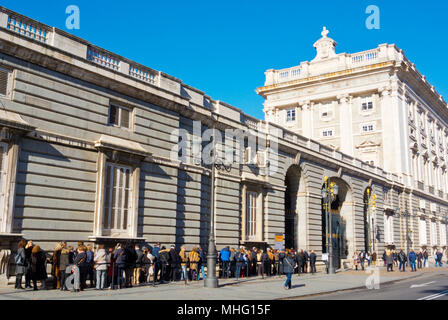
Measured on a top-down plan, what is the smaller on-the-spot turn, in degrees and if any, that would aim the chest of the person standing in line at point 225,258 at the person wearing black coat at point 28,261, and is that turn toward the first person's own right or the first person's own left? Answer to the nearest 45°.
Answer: approximately 135° to the first person's own left

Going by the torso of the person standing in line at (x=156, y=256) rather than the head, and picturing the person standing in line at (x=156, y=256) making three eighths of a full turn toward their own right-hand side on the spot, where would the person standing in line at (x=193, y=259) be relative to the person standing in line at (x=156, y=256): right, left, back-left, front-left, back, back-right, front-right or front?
back

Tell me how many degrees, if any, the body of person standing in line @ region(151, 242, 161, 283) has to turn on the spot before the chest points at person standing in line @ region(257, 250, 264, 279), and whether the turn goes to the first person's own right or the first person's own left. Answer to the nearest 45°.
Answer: approximately 45° to the first person's own left

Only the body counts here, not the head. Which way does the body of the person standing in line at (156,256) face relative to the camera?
to the viewer's right

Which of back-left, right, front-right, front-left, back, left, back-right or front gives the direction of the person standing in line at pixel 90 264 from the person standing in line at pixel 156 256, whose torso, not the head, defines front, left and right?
back-right

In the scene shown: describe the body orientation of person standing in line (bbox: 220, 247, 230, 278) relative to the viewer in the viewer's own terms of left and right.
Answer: facing away from the viewer

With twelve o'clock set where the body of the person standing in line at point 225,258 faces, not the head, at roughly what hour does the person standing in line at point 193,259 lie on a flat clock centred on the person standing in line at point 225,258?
the person standing in line at point 193,259 is roughly at 7 o'clock from the person standing in line at point 225,258.

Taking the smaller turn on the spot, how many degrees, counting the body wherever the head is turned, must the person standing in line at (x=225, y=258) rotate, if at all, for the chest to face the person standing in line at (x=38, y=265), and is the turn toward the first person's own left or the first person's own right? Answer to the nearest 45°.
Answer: approximately 135° to the first person's own left
